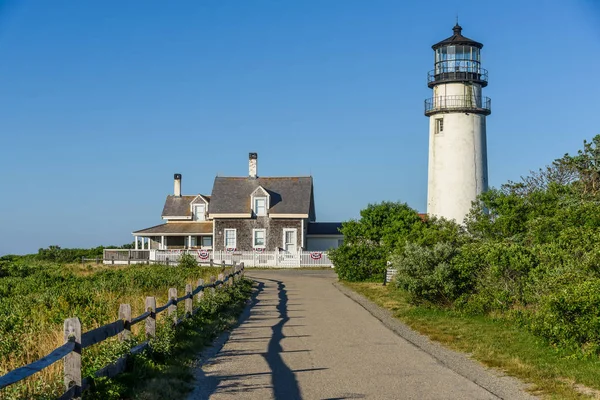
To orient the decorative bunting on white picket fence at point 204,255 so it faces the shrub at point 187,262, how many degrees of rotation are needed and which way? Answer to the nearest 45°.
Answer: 0° — it already faces it

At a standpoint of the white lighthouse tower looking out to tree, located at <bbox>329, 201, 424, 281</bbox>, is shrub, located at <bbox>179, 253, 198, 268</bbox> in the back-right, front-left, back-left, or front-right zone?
front-right

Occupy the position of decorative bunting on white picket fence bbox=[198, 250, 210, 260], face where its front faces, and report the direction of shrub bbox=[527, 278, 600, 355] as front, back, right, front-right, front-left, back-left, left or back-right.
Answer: front

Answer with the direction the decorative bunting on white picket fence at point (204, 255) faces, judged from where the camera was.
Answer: facing the viewer

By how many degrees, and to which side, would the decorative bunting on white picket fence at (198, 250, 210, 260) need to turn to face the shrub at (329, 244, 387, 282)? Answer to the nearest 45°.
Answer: approximately 45° to its left

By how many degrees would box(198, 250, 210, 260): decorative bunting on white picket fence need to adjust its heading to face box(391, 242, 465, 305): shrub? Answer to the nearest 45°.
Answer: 0° — it already faces it

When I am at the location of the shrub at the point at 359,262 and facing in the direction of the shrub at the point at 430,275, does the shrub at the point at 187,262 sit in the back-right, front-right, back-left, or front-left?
back-right

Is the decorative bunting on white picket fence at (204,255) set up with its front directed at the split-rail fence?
yes

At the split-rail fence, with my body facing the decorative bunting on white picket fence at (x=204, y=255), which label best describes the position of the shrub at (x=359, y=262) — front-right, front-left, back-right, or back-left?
front-right

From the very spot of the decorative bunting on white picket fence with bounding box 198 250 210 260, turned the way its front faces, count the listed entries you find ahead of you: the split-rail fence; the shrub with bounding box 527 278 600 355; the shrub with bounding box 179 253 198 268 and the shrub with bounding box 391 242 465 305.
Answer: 4

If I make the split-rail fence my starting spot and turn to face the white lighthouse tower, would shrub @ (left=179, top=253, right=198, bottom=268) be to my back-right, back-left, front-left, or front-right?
front-left

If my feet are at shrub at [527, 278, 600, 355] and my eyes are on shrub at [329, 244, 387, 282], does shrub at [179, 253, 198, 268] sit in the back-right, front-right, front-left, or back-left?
front-left

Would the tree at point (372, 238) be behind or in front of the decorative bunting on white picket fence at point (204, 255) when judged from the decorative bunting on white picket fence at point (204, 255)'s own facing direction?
in front
